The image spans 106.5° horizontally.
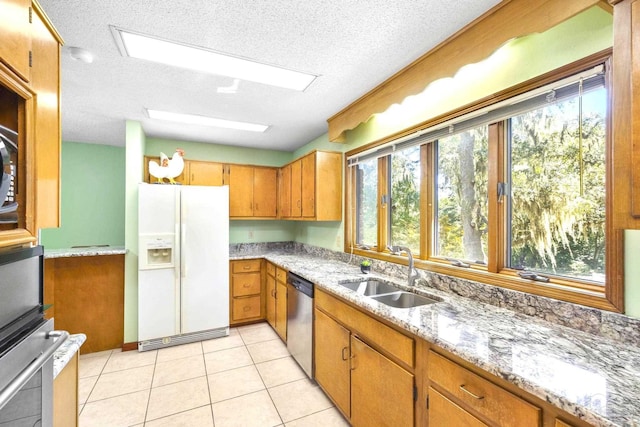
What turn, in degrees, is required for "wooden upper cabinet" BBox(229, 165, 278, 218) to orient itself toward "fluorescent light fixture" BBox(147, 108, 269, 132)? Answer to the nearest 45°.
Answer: approximately 45° to its right

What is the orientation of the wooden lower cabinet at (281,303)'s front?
to the viewer's left

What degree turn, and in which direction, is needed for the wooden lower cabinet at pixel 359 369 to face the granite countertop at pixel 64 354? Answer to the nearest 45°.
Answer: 0° — it already faces it

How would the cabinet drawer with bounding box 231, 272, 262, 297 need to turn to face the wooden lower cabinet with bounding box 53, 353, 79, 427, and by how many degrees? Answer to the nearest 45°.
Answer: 0° — it already faces it

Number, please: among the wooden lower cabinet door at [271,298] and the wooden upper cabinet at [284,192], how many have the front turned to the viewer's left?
2

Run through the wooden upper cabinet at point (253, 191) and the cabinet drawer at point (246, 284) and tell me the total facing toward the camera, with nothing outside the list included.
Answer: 2

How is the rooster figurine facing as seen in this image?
to the viewer's right

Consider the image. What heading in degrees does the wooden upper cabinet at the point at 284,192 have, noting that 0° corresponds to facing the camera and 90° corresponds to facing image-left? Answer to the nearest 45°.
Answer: approximately 90°

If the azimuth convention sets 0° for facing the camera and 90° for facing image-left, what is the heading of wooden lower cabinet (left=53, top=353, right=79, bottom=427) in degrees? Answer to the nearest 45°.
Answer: approximately 270°

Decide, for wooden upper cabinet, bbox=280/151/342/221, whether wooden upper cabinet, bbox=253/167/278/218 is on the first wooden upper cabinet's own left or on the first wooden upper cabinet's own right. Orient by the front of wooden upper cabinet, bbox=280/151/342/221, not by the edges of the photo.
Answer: on the first wooden upper cabinet's own right

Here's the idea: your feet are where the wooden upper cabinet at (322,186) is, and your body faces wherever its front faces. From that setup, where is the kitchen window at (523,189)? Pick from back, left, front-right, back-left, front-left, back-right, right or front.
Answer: left

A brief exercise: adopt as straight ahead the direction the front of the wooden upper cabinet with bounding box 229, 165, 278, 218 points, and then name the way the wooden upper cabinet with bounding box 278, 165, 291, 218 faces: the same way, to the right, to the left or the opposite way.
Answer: to the right
